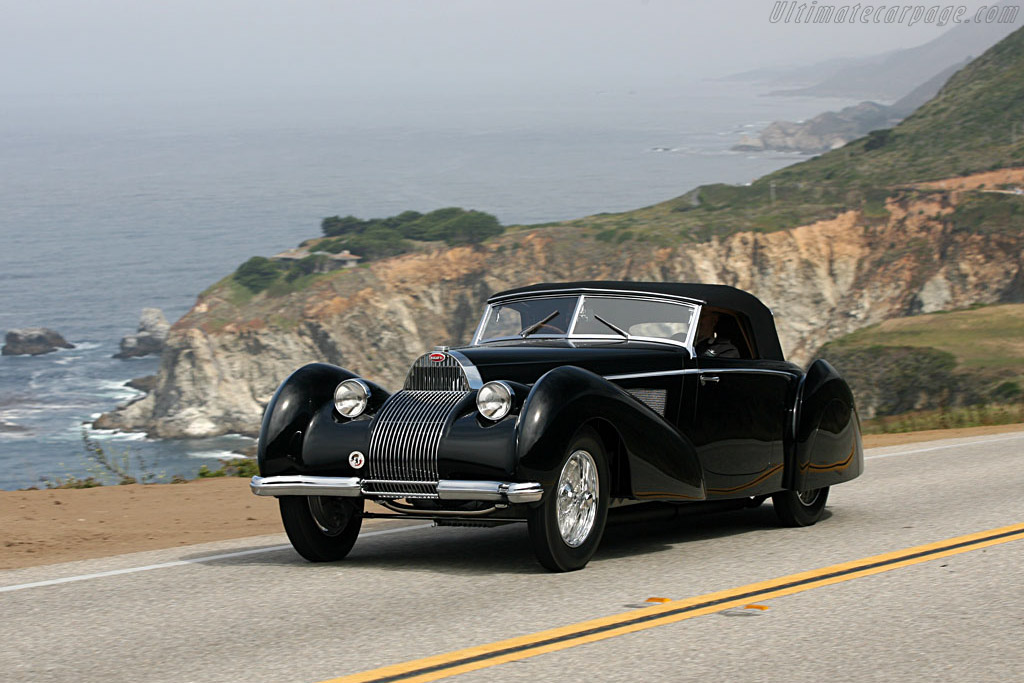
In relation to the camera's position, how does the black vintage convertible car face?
facing the viewer and to the left of the viewer
